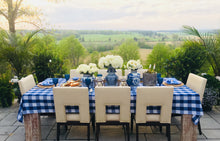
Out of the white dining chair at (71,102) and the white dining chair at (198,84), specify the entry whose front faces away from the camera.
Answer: the white dining chair at (71,102)

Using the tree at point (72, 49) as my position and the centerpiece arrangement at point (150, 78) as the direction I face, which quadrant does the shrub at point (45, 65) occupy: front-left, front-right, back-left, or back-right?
front-right

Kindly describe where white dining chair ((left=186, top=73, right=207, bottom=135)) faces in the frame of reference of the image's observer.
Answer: facing the viewer and to the left of the viewer

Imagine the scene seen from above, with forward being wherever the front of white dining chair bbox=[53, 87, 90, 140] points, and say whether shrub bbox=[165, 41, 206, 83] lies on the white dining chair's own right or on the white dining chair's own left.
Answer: on the white dining chair's own right

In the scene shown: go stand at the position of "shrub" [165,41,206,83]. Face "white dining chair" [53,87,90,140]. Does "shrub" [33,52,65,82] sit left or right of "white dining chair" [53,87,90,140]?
right

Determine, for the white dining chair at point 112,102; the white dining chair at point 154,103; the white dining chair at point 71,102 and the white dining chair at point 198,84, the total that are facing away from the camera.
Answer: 3

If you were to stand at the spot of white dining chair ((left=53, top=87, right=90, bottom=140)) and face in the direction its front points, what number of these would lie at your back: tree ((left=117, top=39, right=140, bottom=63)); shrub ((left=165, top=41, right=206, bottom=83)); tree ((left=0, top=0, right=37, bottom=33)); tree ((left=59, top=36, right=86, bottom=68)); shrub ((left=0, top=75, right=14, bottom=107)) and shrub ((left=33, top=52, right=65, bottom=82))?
0

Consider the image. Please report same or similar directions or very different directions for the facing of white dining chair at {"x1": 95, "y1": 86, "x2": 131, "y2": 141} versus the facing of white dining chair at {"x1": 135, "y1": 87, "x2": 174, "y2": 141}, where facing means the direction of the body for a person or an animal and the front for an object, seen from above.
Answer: same or similar directions

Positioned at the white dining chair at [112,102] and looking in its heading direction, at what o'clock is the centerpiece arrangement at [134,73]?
The centerpiece arrangement is roughly at 1 o'clock from the white dining chair.

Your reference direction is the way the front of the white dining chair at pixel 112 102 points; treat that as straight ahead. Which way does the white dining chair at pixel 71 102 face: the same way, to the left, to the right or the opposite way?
the same way

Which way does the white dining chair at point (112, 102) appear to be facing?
away from the camera

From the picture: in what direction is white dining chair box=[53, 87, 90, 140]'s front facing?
away from the camera

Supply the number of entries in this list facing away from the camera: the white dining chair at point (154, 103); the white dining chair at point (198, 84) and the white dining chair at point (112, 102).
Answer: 2

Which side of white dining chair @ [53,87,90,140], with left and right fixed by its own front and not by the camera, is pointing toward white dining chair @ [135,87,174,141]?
right

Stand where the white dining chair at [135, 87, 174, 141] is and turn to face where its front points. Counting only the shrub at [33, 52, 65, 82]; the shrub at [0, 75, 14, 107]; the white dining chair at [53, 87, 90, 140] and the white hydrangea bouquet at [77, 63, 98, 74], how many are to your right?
0

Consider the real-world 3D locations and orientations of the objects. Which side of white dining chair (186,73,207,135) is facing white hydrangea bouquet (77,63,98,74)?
front

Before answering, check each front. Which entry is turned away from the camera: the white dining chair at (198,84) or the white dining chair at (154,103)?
the white dining chair at (154,103)

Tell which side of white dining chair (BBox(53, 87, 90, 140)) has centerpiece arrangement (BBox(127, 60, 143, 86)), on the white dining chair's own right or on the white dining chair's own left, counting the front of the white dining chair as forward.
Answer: on the white dining chair's own right

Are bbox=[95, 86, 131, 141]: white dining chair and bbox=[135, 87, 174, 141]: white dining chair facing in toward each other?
no

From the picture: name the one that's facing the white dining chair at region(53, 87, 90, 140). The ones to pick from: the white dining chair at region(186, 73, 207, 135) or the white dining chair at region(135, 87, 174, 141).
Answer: the white dining chair at region(186, 73, 207, 135)

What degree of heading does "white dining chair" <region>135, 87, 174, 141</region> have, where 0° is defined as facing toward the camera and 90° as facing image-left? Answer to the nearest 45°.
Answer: approximately 180°

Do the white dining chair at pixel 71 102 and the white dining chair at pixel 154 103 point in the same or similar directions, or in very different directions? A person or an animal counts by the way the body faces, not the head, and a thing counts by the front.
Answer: same or similar directions
